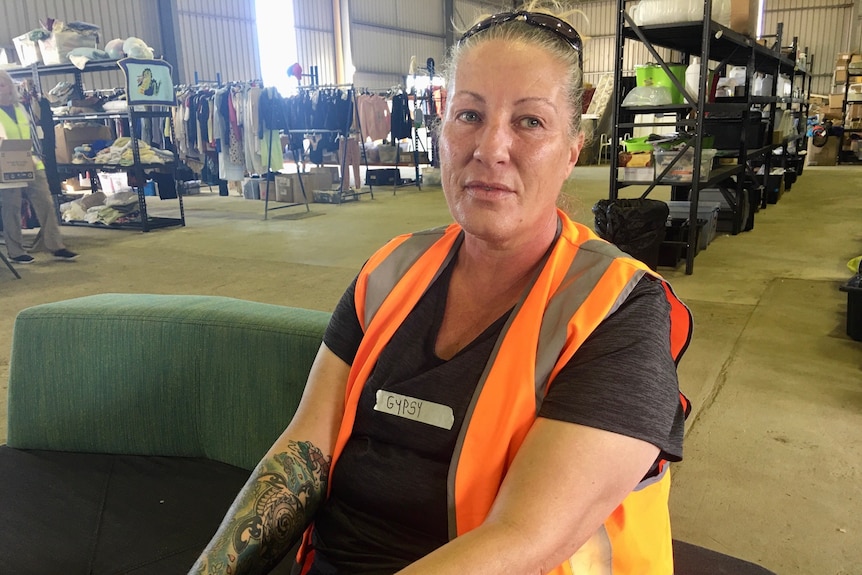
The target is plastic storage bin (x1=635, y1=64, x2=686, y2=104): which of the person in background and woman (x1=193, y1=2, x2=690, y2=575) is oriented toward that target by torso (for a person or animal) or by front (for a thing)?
the person in background

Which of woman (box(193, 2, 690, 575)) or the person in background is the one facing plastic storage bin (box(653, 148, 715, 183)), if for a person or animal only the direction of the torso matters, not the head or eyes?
the person in background

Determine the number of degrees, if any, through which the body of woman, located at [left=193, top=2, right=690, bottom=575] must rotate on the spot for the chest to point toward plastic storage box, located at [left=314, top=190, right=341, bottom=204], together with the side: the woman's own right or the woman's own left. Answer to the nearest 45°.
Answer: approximately 135° to the woman's own right

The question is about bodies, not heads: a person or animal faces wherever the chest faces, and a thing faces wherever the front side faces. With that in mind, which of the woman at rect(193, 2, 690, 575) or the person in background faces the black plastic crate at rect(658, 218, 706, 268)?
the person in background

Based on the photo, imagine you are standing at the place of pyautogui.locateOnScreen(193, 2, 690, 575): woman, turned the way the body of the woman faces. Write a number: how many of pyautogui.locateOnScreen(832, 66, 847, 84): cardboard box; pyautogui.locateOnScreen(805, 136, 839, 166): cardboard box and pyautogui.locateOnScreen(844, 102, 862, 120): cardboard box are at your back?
3

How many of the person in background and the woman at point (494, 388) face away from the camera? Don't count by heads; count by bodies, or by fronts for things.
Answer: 0

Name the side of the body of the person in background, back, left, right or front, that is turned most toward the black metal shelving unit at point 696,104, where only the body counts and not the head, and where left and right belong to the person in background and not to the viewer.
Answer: front

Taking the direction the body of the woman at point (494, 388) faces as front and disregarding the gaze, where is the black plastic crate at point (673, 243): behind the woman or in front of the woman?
behind

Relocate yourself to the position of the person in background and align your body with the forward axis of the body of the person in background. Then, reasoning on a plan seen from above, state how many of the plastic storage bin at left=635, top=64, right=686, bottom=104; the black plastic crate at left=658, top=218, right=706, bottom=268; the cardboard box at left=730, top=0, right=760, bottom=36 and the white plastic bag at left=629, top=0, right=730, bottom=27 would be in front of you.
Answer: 4

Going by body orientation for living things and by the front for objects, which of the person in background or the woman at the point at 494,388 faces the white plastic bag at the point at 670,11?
the person in background

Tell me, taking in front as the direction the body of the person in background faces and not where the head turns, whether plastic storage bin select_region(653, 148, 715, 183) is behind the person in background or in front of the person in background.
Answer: in front

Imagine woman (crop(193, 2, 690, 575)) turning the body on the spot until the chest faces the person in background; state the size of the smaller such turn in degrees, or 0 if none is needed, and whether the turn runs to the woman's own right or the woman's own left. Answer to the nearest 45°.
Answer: approximately 90° to the woman's own right
